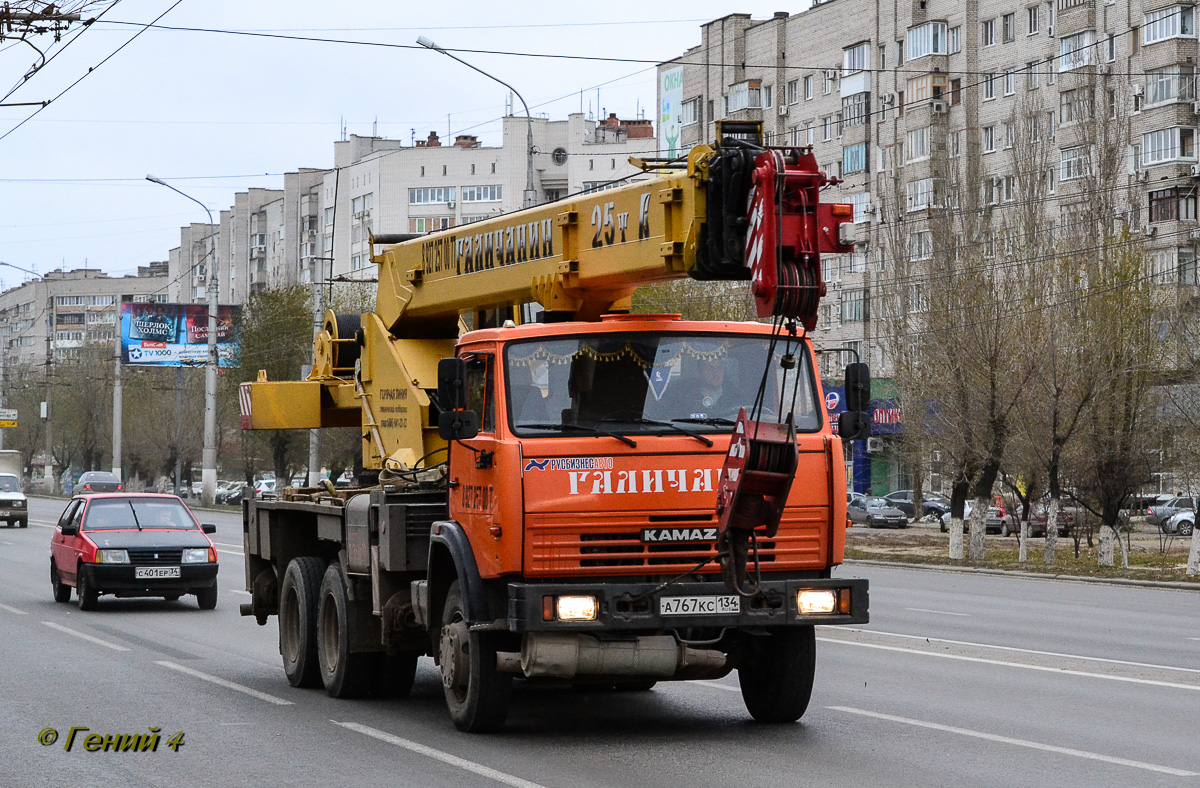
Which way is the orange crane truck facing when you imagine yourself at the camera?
facing the viewer and to the right of the viewer

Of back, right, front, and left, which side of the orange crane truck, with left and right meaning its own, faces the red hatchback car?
back
